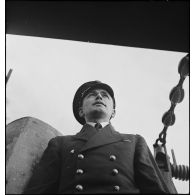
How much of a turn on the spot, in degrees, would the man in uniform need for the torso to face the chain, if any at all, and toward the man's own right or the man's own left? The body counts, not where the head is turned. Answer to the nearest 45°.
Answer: approximately 135° to the man's own left

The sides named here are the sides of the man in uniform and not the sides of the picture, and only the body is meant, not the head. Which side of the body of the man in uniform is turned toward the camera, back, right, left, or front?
front
